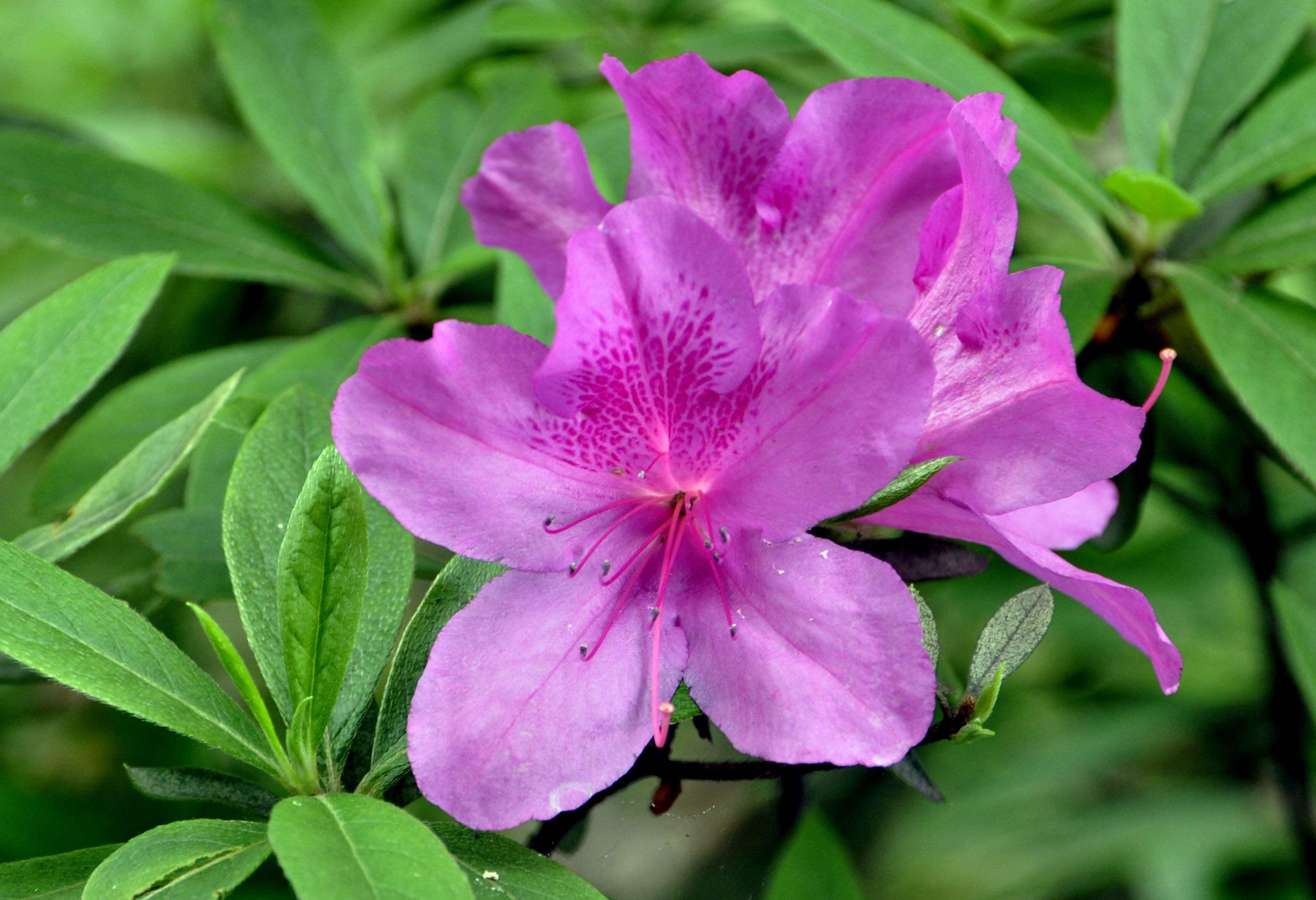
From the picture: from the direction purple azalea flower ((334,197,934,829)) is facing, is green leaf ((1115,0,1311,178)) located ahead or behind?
behind

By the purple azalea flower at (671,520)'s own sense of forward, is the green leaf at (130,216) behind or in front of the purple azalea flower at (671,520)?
behind

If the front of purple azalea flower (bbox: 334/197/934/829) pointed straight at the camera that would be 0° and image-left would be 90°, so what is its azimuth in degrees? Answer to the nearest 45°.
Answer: approximately 0°

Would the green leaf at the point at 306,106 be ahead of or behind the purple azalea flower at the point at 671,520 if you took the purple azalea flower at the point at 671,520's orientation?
behind
